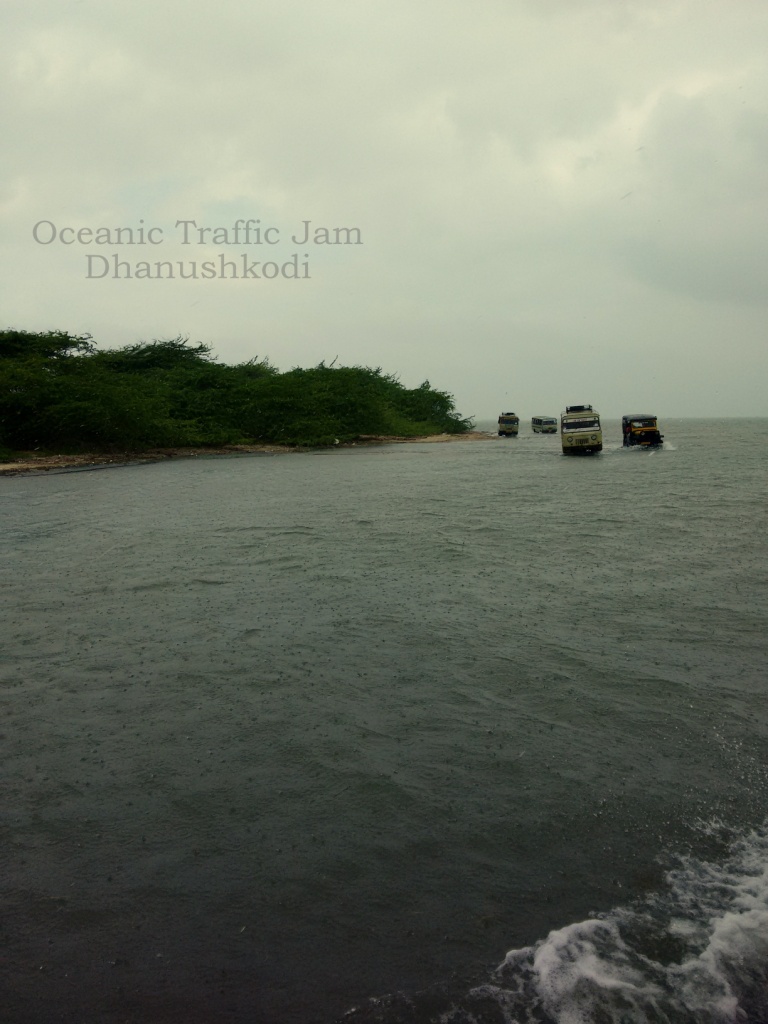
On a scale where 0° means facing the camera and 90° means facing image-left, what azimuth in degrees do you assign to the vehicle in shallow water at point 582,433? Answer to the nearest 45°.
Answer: approximately 0°
